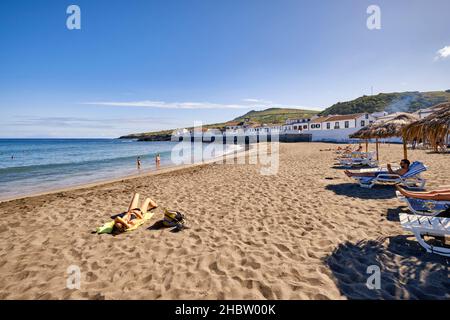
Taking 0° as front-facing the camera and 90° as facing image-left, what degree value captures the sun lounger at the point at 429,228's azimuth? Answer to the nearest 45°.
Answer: approximately 90°

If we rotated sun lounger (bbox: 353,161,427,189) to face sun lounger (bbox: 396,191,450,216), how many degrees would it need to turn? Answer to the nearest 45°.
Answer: approximately 90° to its left

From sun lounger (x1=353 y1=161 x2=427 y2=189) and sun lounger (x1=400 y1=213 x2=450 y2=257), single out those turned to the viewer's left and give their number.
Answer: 2

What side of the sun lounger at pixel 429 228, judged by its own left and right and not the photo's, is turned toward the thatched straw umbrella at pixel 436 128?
right

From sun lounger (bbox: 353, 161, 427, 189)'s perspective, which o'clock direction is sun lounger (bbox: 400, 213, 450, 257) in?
sun lounger (bbox: 400, 213, 450, 257) is roughly at 9 o'clock from sun lounger (bbox: 353, 161, 427, 189).

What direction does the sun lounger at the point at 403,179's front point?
to the viewer's left

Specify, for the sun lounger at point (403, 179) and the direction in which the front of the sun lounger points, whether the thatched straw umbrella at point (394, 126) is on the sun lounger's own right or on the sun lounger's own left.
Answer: on the sun lounger's own right

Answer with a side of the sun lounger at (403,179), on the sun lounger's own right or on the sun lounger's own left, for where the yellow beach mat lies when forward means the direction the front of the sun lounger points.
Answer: on the sun lounger's own left

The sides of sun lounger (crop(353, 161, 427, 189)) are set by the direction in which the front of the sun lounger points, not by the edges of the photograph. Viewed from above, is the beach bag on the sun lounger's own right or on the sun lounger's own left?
on the sun lounger's own left
